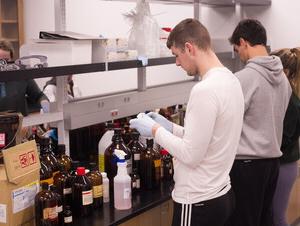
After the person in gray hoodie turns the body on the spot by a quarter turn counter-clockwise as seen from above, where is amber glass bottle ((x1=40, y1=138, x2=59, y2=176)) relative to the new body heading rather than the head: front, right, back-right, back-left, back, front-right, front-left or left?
front

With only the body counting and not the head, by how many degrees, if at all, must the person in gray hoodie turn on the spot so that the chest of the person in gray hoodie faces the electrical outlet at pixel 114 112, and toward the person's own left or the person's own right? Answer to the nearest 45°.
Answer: approximately 45° to the person's own left

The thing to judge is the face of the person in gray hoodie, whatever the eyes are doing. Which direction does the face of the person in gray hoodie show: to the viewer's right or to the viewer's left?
to the viewer's left

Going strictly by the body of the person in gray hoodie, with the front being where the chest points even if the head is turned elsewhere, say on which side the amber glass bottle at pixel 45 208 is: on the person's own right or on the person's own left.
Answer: on the person's own left

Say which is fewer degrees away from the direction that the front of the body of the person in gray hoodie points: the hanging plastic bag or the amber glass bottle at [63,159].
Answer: the hanging plastic bag

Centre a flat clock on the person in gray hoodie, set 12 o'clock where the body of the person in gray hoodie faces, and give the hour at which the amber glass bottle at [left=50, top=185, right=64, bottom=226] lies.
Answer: The amber glass bottle is roughly at 9 o'clock from the person in gray hoodie.

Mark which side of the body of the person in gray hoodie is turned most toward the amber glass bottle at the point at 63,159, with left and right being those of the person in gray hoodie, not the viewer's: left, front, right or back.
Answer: left

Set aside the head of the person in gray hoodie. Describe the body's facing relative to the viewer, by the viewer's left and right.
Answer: facing away from the viewer and to the left of the viewer

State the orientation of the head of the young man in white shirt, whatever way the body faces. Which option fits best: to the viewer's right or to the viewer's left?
to the viewer's left
